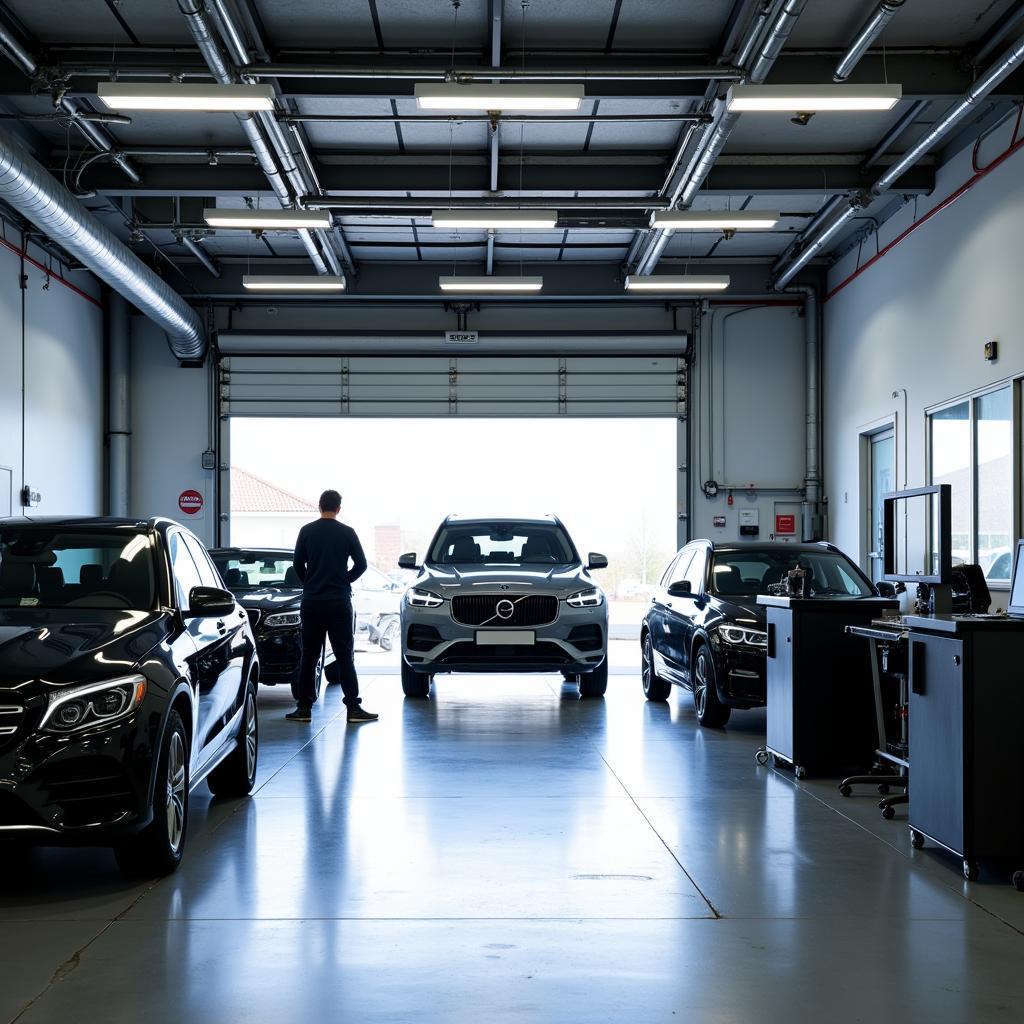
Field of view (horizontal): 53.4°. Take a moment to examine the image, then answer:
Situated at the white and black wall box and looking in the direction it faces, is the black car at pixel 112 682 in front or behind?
in front

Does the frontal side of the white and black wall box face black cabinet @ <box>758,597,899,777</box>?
yes

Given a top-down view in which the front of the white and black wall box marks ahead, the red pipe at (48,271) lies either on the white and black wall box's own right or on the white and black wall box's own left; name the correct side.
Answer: on the white and black wall box's own right

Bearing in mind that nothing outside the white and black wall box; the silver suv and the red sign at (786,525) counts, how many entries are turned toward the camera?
3

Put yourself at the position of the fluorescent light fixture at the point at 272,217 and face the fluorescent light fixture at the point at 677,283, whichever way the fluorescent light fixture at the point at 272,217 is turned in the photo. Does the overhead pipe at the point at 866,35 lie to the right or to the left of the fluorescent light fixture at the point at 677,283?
right

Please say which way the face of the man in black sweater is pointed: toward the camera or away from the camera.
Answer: away from the camera

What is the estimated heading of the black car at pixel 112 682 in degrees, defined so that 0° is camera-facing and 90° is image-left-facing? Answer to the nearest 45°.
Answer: approximately 45°

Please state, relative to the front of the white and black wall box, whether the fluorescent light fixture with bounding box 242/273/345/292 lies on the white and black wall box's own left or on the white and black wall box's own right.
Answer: on the white and black wall box's own right

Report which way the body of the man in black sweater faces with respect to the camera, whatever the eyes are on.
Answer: away from the camera

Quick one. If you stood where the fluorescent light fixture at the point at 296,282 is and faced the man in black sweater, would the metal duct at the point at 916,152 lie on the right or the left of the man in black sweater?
left

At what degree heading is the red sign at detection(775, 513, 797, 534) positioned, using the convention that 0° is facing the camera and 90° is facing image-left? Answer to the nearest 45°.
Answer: approximately 0°

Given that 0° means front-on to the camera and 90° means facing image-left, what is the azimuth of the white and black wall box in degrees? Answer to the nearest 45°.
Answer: approximately 0°
